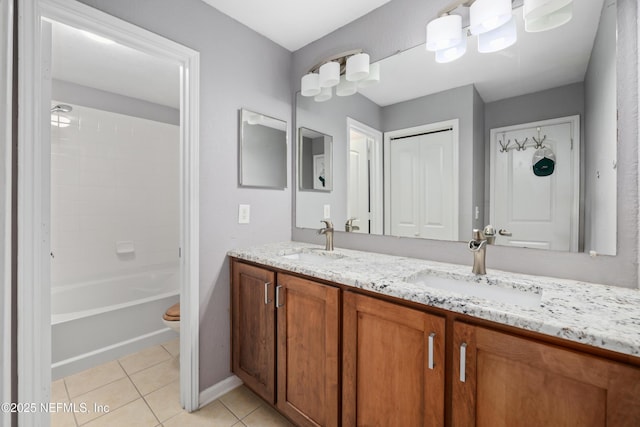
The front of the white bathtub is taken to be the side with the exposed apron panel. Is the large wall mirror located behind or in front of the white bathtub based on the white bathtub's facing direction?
in front

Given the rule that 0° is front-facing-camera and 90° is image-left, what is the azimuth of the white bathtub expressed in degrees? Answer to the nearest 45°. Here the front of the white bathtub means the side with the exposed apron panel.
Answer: approximately 315°

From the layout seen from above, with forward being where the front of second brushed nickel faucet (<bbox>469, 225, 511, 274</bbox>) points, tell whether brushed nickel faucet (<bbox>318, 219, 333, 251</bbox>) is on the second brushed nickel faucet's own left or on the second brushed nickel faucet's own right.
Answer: on the second brushed nickel faucet's own right

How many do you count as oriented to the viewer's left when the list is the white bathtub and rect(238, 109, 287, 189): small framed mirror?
0

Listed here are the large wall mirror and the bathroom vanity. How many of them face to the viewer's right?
0

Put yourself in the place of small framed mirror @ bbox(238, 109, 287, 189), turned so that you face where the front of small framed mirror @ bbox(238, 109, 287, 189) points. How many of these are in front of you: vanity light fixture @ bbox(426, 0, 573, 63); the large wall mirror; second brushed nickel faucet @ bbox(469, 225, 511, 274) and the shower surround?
3

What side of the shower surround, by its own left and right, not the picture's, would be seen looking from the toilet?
front

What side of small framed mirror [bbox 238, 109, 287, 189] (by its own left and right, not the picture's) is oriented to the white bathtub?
back

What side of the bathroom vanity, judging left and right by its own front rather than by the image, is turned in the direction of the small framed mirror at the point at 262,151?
right

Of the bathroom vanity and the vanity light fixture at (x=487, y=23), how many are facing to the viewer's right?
0

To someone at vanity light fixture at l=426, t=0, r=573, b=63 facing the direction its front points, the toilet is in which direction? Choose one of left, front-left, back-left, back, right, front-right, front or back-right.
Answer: front-right

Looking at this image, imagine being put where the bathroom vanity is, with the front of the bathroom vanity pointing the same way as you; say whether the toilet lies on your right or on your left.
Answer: on your right

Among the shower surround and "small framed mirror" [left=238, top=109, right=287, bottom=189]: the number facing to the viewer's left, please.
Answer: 0

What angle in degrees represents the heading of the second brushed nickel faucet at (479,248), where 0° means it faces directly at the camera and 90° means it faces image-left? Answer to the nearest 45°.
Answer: approximately 45°

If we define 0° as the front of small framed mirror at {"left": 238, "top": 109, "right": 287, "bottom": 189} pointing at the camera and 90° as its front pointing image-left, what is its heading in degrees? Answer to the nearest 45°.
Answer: approximately 315°
